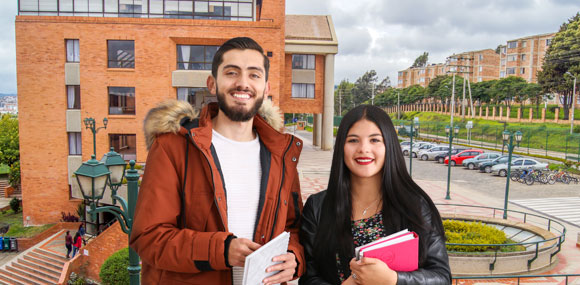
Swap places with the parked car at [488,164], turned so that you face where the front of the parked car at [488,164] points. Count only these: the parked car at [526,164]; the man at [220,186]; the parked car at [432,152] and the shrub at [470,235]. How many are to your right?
1

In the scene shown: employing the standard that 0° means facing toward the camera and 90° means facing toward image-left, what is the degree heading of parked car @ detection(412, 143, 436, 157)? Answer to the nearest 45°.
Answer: approximately 45°

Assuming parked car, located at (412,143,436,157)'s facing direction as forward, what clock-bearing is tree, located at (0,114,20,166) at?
The tree is roughly at 1 o'clock from the parked car.

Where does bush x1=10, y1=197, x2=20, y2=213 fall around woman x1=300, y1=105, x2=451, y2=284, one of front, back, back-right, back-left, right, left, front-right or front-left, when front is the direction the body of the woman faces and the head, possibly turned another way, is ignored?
back-right

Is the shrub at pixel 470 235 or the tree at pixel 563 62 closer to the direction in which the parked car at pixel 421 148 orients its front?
the shrub

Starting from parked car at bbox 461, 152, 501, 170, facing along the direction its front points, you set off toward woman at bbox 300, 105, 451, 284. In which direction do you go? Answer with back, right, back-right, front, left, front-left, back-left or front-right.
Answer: front-left

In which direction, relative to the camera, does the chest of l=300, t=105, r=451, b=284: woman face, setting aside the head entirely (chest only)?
toward the camera

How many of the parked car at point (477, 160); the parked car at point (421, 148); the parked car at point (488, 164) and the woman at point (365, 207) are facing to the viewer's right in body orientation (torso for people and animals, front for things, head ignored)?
0

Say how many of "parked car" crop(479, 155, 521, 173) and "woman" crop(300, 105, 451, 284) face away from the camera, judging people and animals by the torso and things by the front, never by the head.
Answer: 0

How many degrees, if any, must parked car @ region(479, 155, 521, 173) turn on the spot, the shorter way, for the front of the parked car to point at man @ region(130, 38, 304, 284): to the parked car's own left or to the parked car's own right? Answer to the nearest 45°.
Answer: approximately 45° to the parked car's own left

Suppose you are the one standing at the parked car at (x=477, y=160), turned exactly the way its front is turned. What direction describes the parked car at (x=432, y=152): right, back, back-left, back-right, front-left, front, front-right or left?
right

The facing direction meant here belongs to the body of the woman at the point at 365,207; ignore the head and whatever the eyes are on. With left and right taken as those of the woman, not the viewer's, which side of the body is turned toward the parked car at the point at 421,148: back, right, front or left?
back

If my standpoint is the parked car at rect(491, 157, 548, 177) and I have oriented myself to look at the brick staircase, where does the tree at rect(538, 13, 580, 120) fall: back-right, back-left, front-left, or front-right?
back-right

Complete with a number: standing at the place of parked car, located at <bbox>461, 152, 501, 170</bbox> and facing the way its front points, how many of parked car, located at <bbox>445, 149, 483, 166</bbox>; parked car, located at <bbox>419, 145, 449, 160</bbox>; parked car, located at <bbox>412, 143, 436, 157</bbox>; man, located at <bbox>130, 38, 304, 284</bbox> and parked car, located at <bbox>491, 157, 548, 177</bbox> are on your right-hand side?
3

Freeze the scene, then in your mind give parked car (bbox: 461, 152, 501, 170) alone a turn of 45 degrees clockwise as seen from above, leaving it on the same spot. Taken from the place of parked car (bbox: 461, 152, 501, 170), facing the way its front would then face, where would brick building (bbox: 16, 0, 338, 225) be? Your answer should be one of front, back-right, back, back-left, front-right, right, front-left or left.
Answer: front-left

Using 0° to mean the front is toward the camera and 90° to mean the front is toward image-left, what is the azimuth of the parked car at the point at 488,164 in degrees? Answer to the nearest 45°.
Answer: approximately 45°

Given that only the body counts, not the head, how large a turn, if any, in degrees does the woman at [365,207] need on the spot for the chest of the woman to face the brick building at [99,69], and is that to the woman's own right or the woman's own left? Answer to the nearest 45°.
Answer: approximately 135° to the woman's own right
